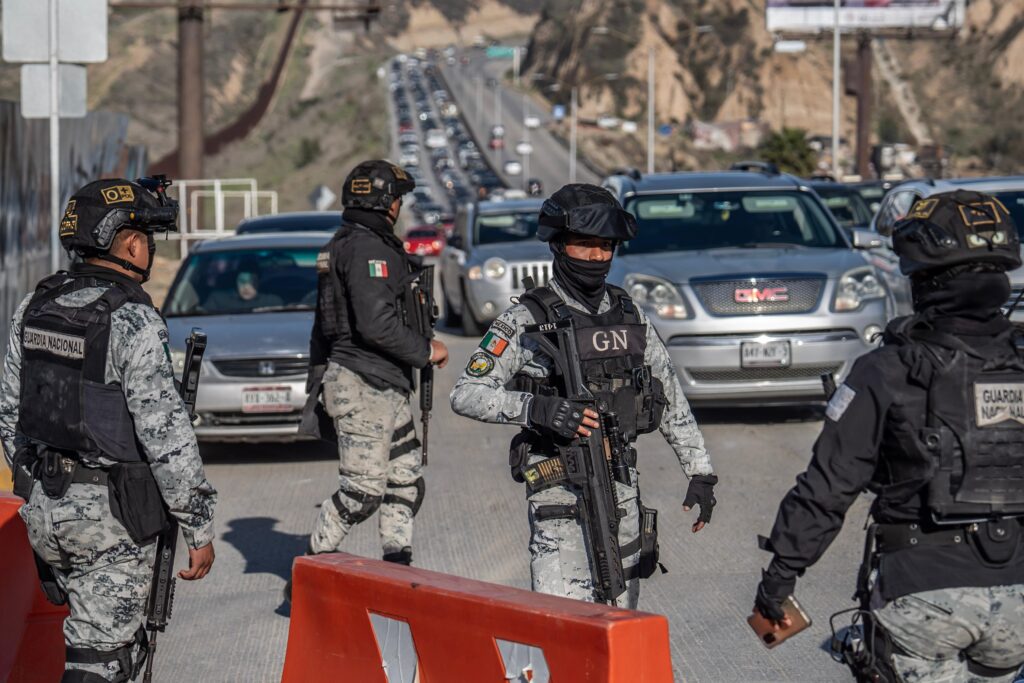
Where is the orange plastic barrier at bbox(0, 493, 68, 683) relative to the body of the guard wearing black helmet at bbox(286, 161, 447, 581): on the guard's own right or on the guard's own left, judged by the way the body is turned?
on the guard's own right

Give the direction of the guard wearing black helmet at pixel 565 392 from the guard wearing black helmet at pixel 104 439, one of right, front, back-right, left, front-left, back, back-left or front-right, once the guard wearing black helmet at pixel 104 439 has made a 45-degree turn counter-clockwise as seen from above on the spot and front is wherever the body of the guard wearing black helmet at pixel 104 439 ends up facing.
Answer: right

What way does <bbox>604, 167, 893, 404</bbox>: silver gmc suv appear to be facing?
toward the camera

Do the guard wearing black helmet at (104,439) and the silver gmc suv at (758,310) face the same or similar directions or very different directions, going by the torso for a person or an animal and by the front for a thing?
very different directions

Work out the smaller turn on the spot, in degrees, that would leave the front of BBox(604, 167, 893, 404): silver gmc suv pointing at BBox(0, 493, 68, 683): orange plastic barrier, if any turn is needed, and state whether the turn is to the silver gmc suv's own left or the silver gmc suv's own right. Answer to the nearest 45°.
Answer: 0° — it already faces it

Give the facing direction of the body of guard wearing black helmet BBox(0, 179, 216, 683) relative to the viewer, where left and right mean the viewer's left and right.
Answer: facing away from the viewer and to the right of the viewer

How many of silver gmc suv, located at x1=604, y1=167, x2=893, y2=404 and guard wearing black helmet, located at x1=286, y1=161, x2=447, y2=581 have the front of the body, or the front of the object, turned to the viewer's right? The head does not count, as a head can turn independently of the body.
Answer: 1

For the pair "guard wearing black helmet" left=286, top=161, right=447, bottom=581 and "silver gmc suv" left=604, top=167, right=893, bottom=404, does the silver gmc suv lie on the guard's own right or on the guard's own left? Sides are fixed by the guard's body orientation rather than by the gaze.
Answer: on the guard's own left

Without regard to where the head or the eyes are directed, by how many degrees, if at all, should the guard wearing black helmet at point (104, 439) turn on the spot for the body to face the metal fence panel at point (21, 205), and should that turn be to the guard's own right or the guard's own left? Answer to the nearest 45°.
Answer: approximately 45° to the guard's own left

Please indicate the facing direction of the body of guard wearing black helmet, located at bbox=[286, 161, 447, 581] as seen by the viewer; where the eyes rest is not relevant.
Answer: to the viewer's right

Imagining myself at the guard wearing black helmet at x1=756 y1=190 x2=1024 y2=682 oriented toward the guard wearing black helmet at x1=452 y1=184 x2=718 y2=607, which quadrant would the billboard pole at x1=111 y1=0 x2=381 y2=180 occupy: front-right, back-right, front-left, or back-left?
front-right
